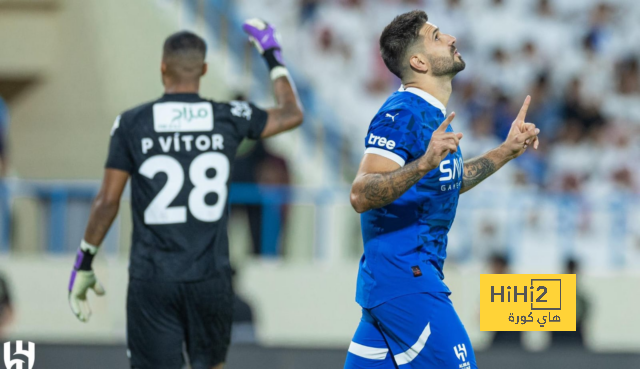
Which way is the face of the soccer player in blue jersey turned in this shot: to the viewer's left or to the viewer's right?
to the viewer's right

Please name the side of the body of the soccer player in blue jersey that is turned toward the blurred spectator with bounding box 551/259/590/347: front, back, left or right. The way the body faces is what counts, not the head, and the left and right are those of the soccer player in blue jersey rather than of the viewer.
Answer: left

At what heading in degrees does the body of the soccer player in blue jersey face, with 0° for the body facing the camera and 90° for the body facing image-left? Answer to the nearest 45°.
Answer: approximately 270°
